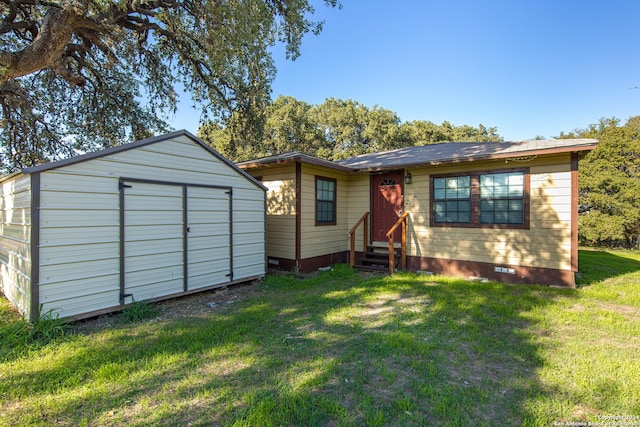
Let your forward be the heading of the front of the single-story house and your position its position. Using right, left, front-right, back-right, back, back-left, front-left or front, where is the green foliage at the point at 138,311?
front

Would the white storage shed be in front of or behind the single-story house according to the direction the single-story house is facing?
in front

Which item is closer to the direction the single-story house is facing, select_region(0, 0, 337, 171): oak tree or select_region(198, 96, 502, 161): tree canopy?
the oak tree

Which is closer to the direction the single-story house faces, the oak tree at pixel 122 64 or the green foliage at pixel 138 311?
the green foliage

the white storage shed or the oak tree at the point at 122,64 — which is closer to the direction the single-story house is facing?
the white storage shed

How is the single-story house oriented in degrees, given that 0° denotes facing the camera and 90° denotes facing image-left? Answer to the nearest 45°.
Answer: approximately 45°

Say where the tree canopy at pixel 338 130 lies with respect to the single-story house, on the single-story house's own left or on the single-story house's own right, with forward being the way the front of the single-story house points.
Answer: on the single-story house's own right
